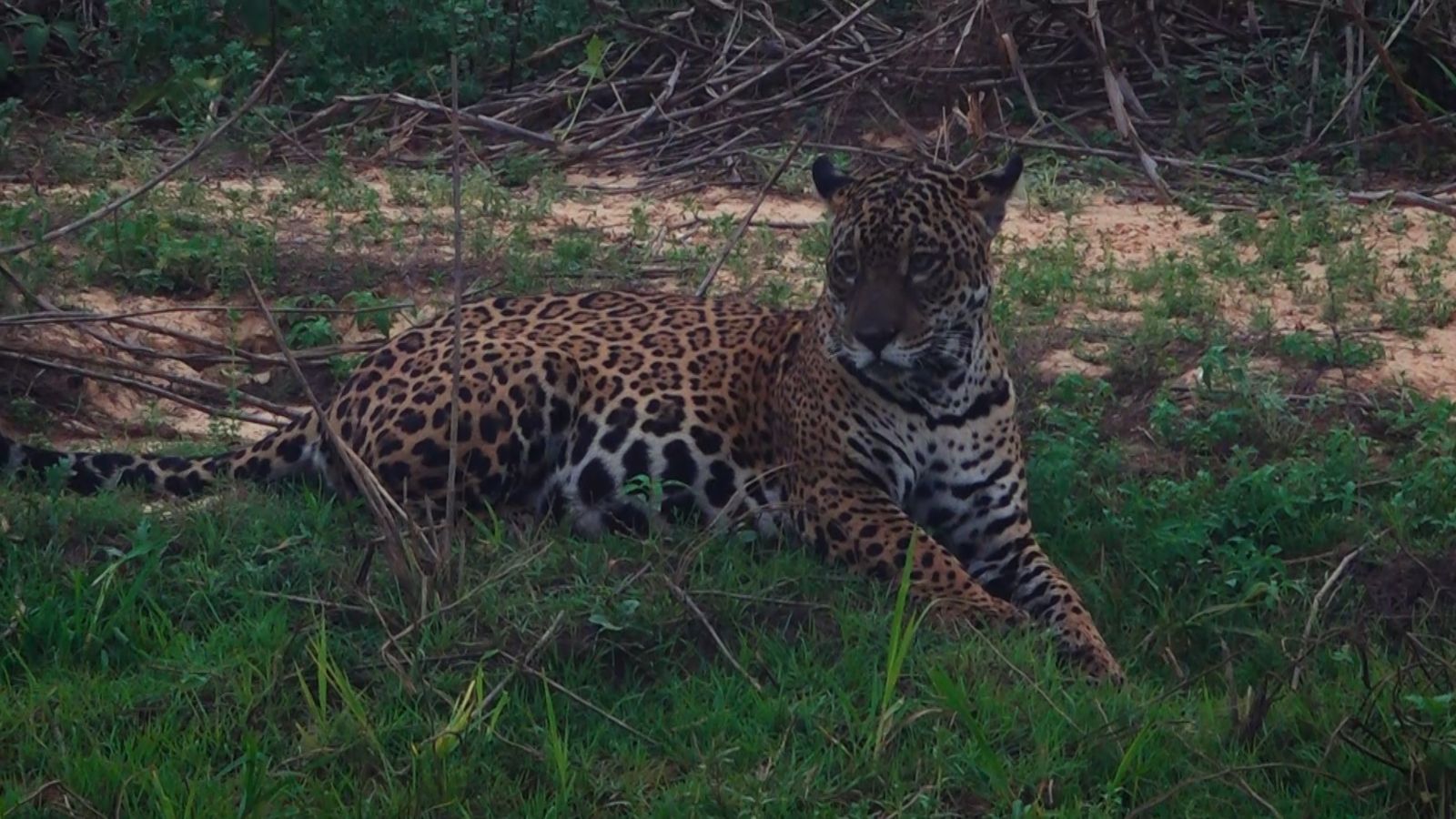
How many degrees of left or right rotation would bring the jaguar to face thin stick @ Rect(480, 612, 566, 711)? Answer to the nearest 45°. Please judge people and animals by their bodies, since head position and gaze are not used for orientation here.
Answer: approximately 90° to its right

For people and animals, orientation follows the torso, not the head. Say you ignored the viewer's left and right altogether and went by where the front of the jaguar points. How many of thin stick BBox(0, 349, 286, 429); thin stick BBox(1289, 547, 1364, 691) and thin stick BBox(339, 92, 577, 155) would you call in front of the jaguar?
1

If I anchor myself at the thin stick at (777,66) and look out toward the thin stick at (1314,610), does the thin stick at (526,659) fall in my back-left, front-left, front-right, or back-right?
front-right

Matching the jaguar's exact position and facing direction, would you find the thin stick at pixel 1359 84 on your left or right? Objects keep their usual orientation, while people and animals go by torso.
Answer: on your left

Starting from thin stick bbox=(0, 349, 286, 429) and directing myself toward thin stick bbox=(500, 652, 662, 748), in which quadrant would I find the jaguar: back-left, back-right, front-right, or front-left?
front-left

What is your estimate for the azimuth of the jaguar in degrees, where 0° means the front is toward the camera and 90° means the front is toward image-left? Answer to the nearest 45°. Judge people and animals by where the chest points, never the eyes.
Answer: approximately 315°

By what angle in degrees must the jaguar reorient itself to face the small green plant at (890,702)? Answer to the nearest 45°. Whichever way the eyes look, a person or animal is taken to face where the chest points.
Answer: approximately 45° to its right

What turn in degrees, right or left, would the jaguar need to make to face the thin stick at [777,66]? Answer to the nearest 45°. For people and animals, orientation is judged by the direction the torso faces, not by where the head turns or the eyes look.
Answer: approximately 135° to its left

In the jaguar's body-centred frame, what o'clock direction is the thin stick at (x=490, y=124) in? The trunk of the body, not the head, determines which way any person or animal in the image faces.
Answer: The thin stick is roughly at 7 o'clock from the jaguar.

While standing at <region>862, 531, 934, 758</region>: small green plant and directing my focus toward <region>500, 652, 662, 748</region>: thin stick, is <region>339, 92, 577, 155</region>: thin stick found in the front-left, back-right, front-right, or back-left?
front-right

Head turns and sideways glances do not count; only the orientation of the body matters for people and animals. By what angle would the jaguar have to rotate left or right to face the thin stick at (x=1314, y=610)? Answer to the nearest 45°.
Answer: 0° — it already faces it
